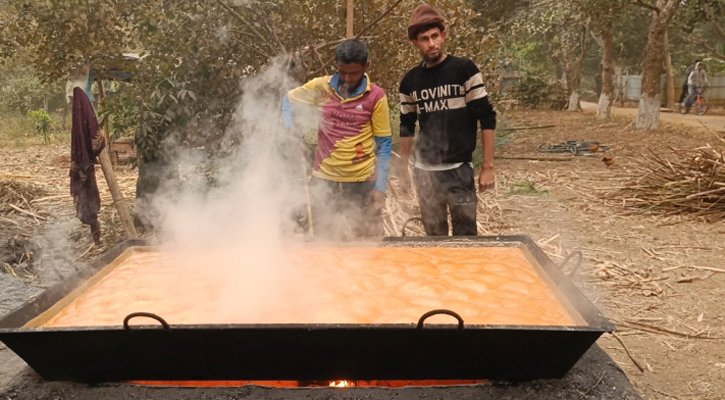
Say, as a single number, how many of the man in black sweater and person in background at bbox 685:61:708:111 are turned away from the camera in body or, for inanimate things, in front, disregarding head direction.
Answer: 0

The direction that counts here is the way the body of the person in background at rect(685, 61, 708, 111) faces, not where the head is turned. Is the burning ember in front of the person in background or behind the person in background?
in front

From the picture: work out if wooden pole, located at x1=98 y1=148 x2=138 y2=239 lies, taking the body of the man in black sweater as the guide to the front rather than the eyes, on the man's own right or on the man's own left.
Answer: on the man's own right

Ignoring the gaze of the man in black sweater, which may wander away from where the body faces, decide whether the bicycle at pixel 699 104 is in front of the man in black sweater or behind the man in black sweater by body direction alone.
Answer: behind

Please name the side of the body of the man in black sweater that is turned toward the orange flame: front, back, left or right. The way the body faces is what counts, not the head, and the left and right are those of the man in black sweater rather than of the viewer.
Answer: front

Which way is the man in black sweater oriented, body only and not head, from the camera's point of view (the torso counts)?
toward the camera

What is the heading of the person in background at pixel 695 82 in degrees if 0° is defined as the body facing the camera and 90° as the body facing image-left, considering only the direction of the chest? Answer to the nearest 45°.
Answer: approximately 315°

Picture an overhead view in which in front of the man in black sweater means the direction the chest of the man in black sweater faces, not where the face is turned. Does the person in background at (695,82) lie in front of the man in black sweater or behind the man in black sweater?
behind

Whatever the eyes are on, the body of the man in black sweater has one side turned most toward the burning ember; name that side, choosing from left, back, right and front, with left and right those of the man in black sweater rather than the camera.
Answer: front
